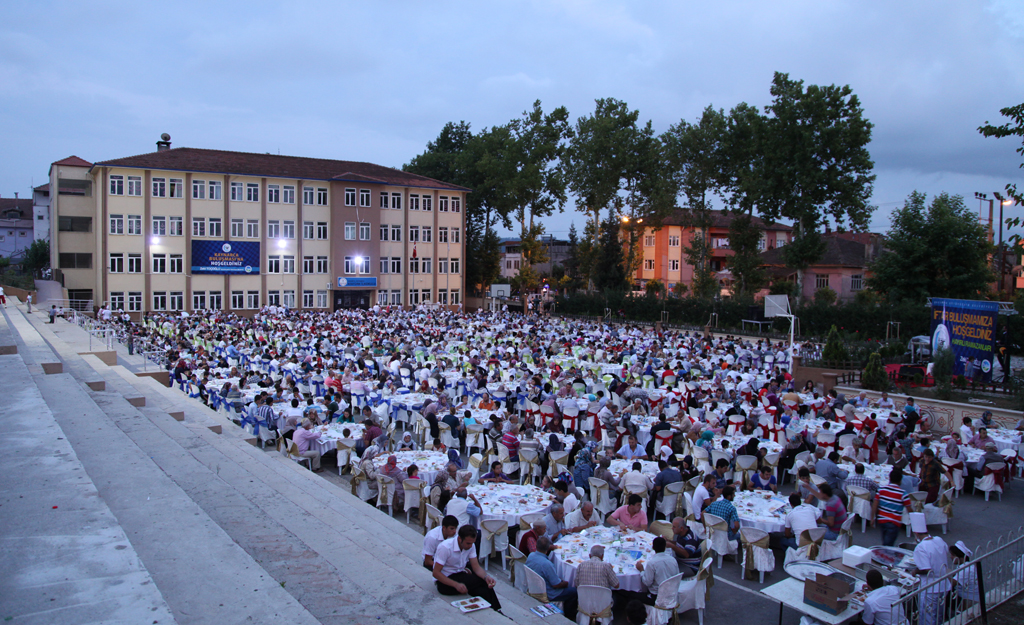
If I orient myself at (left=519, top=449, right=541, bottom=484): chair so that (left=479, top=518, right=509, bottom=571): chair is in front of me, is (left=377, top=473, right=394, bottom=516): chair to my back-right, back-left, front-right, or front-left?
front-right

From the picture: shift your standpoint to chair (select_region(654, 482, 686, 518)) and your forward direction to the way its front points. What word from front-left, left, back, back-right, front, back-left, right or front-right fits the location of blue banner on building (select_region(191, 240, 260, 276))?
front

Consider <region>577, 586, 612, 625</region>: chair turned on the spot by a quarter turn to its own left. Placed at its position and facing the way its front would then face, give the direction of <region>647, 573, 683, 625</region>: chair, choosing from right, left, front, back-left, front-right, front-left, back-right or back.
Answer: back

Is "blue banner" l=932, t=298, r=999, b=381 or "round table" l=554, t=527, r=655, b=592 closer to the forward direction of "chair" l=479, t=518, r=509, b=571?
the blue banner

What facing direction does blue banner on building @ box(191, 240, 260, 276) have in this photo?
toward the camera

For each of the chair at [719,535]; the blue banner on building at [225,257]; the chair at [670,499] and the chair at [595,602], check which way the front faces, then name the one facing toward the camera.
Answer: the blue banner on building

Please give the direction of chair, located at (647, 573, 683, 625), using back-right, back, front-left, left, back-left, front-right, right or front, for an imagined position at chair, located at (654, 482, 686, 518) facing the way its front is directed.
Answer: back-left

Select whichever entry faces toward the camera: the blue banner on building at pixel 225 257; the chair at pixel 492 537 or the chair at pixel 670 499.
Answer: the blue banner on building

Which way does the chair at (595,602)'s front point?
away from the camera

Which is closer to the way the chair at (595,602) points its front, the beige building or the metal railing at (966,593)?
the beige building

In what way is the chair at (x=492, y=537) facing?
away from the camera

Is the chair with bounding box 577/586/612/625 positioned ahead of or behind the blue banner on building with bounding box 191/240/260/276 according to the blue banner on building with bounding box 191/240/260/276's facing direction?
ahead

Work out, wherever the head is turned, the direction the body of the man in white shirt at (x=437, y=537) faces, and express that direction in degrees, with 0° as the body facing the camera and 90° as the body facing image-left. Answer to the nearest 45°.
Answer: approximately 315°

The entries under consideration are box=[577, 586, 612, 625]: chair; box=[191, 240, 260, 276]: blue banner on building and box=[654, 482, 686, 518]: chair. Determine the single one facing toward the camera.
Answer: the blue banner on building
